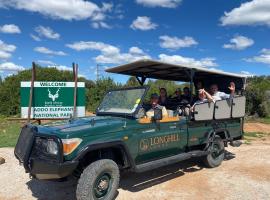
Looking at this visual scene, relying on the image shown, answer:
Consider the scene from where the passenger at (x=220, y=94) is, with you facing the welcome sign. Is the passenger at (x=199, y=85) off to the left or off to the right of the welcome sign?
right

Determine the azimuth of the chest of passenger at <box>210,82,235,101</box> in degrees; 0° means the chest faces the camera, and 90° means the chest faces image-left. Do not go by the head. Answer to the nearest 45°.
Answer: approximately 45°

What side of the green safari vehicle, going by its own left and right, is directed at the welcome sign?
right

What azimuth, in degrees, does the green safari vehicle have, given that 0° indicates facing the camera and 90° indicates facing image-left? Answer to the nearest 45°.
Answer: approximately 45°

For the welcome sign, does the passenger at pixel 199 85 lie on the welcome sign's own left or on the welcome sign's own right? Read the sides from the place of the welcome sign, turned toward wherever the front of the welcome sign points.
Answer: on the welcome sign's own left

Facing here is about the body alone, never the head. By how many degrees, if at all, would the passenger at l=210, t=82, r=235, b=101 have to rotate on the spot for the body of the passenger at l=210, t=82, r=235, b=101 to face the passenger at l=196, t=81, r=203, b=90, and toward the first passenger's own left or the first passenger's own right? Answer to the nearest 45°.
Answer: approximately 90° to the first passenger's own right

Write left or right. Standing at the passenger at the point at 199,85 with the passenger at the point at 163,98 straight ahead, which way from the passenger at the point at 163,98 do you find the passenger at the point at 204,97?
left
